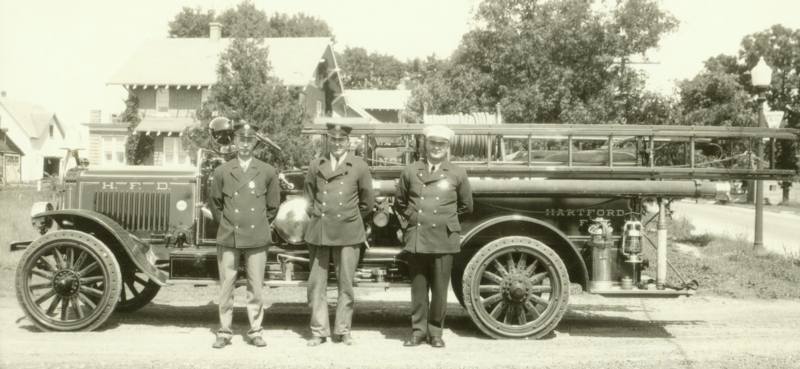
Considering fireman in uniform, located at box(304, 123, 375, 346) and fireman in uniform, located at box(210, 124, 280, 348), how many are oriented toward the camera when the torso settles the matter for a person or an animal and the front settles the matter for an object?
2

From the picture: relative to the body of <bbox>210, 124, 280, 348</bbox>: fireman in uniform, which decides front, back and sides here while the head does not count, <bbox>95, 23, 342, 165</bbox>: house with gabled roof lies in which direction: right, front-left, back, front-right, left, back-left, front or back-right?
back

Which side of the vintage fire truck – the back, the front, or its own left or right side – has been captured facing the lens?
left

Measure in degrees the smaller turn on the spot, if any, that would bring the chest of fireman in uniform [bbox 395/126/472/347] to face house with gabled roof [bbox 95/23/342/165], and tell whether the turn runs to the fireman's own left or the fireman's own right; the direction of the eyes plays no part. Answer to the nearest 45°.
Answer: approximately 135° to the fireman's own right

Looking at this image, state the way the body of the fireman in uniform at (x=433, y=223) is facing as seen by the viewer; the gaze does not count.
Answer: toward the camera

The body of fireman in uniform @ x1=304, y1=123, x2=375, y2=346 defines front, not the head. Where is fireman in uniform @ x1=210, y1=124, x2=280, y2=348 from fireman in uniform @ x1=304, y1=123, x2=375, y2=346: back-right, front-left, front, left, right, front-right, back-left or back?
right

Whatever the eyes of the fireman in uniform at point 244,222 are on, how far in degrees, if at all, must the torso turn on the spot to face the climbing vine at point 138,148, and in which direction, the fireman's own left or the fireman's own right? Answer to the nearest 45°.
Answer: approximately 180°

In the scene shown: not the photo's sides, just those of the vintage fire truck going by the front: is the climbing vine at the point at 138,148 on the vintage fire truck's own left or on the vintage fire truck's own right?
on the vintage fire truck's own right

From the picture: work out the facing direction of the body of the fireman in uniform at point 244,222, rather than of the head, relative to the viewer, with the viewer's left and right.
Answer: facing the viewer

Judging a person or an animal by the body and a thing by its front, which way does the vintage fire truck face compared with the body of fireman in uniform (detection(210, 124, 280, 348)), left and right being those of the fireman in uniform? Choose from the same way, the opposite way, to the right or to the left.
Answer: to the right

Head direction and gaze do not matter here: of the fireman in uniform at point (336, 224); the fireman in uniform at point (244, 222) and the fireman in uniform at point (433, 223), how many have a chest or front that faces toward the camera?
3

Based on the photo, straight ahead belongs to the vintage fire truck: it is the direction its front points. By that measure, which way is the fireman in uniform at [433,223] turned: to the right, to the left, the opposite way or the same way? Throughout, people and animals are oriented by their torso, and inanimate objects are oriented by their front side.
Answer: to the left
